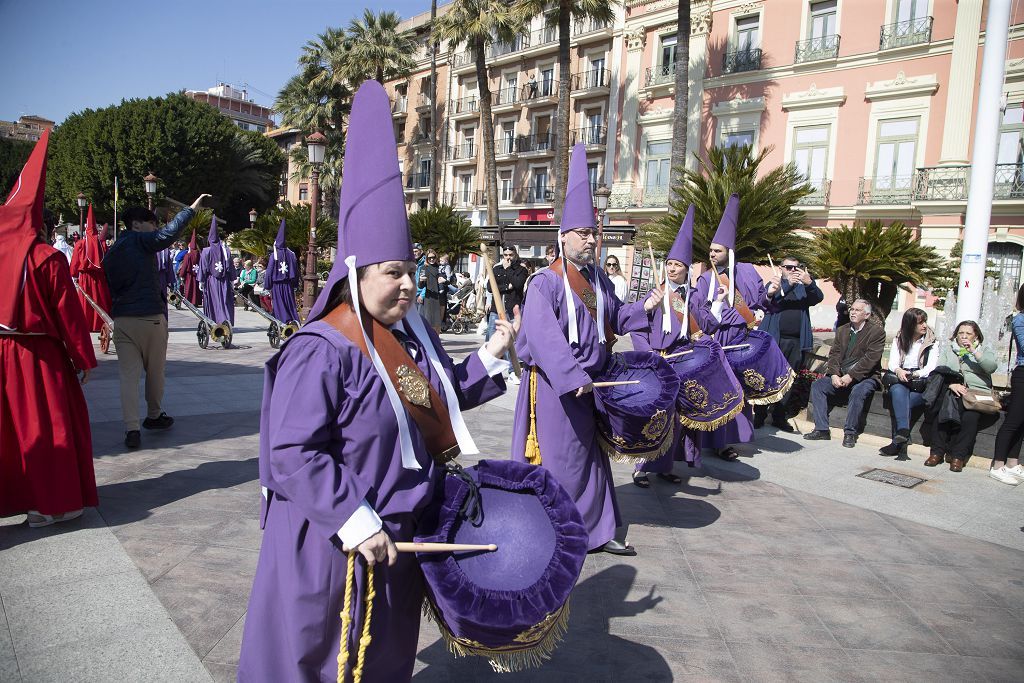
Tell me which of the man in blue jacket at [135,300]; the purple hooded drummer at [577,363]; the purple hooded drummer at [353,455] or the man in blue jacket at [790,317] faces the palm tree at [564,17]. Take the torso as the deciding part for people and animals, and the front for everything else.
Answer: the man in blue jacket at [135,300]

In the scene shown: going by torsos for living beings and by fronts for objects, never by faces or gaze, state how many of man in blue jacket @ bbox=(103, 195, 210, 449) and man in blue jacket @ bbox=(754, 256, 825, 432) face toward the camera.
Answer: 1

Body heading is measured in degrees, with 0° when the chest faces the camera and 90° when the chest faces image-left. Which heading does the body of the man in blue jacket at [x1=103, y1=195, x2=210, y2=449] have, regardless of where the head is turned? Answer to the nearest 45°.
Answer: approximately 225°

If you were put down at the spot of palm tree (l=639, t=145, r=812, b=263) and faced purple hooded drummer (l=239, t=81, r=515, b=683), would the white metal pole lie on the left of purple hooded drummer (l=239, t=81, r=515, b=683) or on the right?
left

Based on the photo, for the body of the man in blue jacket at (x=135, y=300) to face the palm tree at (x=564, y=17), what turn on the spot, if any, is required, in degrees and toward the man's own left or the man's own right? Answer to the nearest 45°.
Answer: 0° — they already face it

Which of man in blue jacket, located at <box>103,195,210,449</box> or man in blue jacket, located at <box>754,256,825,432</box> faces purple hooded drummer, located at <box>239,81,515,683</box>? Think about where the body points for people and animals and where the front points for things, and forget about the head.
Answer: man in blue jacket, located at <box>754,256,825,432</box>

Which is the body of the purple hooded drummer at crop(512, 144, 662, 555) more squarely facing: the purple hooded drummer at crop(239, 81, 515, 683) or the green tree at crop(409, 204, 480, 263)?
the purple hooded drummer

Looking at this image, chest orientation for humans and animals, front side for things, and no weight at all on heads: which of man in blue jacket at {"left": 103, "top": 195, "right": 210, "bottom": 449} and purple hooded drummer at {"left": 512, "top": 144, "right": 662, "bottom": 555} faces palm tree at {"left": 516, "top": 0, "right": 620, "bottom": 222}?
the man in blue jacket

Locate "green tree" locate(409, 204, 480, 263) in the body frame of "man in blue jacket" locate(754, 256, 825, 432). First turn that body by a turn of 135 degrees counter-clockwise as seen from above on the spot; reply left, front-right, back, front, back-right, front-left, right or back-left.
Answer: left
